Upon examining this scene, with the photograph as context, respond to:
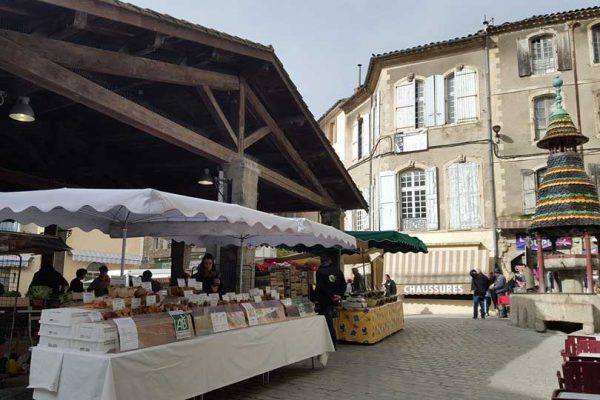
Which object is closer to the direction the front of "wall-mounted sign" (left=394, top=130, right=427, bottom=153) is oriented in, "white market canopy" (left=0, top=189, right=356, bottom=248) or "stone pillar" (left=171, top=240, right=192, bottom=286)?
the white market canopy

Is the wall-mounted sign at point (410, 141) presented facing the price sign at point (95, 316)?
yes

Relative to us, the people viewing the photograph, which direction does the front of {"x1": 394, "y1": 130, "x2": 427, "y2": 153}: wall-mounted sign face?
facing the viewer

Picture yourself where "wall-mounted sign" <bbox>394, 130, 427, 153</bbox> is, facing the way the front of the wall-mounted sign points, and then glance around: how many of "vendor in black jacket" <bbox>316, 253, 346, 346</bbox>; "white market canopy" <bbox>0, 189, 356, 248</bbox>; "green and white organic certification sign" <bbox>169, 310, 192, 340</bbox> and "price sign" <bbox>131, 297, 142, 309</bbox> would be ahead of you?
4

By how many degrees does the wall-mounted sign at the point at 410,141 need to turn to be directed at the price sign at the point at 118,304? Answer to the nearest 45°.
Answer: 0° — it already faces it

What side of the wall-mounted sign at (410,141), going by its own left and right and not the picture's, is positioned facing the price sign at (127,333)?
front

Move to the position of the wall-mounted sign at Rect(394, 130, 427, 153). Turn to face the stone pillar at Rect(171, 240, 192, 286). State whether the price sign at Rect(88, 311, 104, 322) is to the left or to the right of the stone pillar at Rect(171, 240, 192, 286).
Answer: left

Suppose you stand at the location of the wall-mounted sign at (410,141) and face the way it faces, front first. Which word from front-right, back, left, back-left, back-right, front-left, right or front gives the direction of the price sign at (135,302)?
front

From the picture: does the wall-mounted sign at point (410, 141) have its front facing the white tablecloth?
yes

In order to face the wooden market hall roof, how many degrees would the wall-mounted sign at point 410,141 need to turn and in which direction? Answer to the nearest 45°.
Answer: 0° — it already faces it

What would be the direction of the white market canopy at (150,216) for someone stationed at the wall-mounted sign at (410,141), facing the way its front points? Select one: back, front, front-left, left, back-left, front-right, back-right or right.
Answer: front

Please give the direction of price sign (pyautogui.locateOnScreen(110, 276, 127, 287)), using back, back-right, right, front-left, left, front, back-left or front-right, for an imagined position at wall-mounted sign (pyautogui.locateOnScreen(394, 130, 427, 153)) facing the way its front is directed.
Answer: front

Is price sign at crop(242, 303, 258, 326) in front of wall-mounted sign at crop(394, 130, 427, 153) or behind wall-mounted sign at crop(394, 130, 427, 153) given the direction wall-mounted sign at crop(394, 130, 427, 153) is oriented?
in front

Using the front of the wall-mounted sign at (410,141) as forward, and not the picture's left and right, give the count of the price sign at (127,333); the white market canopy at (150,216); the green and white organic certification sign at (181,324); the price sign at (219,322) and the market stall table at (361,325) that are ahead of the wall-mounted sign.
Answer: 5

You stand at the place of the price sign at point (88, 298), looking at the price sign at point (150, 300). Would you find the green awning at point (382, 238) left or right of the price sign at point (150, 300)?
left

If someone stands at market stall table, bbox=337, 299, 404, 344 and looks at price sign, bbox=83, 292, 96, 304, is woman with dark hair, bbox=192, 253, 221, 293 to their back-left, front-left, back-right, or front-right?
front-right

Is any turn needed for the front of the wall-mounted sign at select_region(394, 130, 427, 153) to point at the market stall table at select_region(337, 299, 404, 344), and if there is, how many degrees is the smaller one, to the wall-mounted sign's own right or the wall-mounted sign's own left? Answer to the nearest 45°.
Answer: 0° — it already faces it

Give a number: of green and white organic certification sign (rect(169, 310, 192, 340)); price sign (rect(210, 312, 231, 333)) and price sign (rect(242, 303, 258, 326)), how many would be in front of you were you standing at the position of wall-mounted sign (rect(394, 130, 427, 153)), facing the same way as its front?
3

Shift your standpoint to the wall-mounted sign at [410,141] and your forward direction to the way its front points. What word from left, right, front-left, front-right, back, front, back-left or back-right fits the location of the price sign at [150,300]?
front
